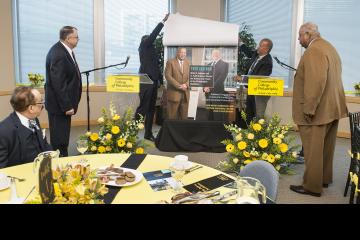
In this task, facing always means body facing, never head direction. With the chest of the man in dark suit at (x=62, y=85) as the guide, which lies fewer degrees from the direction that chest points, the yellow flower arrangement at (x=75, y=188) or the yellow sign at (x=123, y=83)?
the yellow sign

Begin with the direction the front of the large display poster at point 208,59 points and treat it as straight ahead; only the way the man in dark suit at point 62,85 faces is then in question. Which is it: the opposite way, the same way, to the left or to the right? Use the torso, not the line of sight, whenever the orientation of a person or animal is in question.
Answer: to the left

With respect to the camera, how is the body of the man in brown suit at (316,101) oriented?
to the viewer's left

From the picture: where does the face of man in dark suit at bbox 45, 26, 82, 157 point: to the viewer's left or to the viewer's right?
to the viewer's right

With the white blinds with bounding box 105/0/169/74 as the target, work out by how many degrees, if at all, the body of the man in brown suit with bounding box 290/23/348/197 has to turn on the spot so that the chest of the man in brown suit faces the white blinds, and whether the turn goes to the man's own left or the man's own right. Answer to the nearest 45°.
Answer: approximately 45° to the man's own right

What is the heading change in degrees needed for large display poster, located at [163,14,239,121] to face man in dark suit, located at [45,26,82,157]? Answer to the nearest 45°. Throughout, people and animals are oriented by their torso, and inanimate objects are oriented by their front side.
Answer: approximately 45° to its right

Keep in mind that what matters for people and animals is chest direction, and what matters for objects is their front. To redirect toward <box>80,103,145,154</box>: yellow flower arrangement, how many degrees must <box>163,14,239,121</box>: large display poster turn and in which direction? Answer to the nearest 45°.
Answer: approximately 45° to its right

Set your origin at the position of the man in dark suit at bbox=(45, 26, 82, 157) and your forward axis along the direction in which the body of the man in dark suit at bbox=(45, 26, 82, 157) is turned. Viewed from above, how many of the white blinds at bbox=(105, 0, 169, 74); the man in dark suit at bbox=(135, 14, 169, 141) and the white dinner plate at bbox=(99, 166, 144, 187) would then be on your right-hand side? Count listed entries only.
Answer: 1

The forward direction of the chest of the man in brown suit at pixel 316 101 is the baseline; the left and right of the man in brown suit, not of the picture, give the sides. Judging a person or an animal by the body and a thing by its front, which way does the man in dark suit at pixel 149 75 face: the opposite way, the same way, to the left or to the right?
to the right

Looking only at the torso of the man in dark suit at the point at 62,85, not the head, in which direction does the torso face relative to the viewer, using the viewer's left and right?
facing to the right of the viewer
